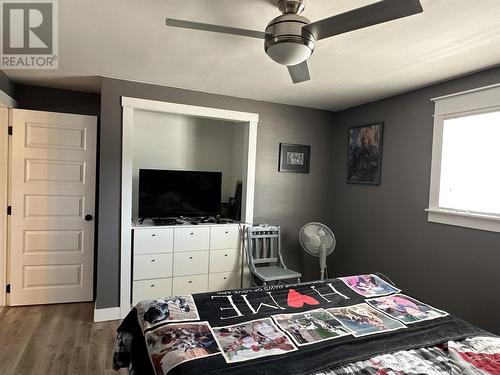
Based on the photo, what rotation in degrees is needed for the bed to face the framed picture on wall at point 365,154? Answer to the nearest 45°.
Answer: approximately 45° to its right

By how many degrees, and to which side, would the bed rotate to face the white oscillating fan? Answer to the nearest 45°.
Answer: approximately 45° to its right

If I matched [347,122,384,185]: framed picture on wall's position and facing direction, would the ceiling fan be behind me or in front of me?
in front

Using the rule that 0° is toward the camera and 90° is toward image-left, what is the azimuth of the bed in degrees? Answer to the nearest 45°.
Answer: approximately 135°

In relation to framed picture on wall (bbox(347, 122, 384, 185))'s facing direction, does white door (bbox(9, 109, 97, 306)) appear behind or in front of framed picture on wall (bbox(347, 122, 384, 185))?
in front

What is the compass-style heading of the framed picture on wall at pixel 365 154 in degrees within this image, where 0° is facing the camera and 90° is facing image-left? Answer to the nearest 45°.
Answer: approximately 45°

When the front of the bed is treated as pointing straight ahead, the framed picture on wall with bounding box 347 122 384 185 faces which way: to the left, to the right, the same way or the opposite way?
to the left

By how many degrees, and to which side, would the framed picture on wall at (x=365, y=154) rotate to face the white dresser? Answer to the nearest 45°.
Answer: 0° — it already faces it

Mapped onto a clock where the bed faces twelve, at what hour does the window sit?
The window is roughly at 3 o'clock from the bed.
